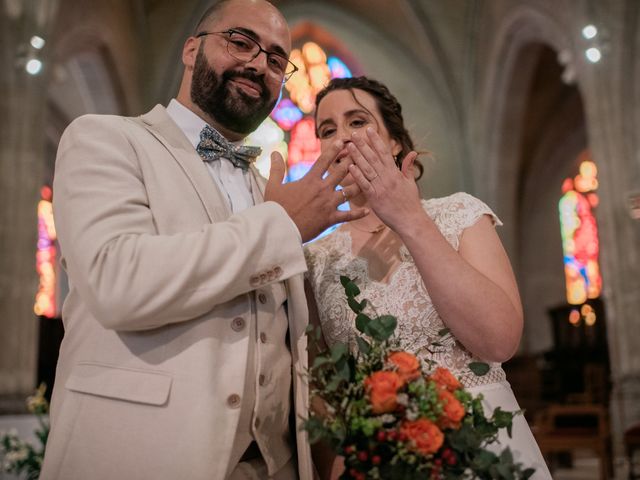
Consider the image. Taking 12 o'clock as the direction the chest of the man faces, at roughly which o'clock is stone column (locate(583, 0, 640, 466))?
The stone column is roughly at 9 o'clock from the man.

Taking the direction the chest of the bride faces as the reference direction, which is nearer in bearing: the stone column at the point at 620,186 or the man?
the man

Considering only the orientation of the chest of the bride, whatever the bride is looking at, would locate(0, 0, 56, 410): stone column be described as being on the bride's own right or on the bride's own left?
on the bride's own right

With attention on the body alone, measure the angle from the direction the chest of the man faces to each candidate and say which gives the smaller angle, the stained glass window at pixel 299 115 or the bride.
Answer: the bride

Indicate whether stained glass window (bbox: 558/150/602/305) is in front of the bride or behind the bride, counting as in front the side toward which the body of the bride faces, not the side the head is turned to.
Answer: behind

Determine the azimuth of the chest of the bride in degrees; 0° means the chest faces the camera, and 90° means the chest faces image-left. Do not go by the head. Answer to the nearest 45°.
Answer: approximately 45°
